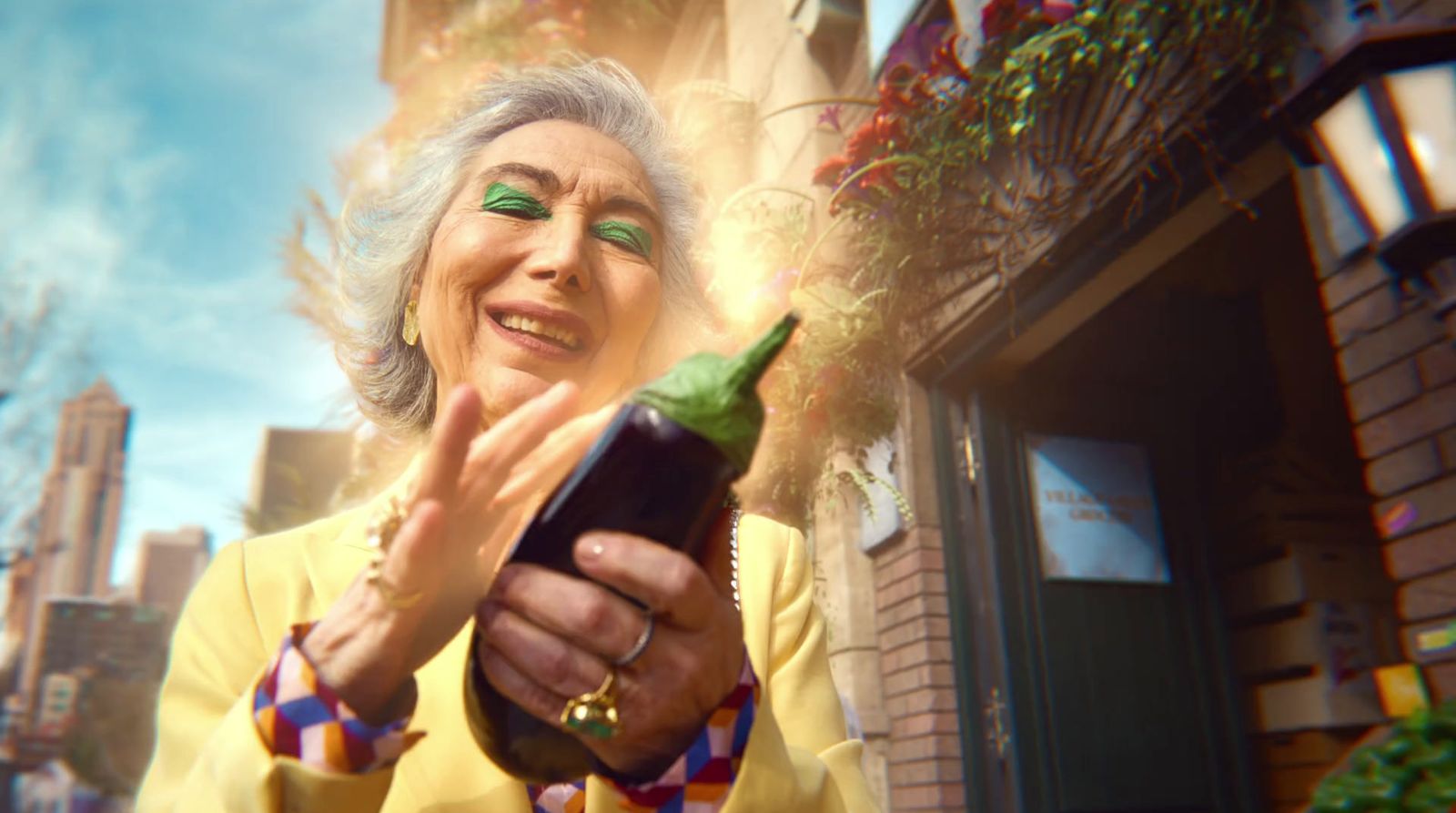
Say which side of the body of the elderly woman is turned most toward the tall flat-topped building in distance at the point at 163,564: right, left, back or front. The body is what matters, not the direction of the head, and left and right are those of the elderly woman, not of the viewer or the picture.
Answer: back

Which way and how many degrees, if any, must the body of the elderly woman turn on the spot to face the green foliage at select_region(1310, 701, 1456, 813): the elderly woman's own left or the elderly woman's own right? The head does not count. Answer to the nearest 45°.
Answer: approximately 90° to the elderly woman's own left

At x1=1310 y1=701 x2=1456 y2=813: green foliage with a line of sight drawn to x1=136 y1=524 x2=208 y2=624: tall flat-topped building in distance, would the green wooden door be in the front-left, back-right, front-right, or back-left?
front-right

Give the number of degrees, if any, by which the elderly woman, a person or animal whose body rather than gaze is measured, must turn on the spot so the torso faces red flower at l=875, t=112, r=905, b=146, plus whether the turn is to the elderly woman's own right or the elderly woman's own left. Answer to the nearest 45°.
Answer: approximately 135° to the elderly woman's own left

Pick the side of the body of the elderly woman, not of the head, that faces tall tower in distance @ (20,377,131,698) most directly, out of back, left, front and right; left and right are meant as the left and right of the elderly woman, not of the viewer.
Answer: back

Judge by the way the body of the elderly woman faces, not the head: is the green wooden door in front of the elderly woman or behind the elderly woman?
behind
